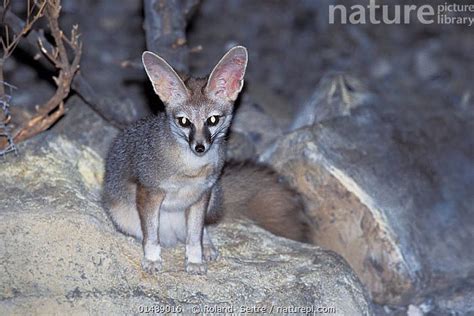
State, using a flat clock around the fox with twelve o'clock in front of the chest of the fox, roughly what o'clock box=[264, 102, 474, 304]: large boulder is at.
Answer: The large boulder is roughly at 8 o'clock from the fox.

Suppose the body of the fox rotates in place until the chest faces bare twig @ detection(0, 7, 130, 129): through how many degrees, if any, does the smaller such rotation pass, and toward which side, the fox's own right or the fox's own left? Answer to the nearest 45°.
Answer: approximately 135° to the fox's own right

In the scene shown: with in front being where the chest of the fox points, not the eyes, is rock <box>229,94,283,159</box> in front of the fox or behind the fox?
behind

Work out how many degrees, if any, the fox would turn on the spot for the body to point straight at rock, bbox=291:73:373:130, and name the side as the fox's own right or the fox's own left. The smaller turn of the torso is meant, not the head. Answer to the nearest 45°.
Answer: approximately 135° to the fox's own left

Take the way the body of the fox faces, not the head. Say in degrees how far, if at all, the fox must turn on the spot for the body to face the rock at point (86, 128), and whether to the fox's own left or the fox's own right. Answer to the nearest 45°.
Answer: approximately 135° to the fox's own right

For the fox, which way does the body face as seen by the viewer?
toward the camera

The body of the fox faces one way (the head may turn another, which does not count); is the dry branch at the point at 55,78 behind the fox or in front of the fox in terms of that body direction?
behind
